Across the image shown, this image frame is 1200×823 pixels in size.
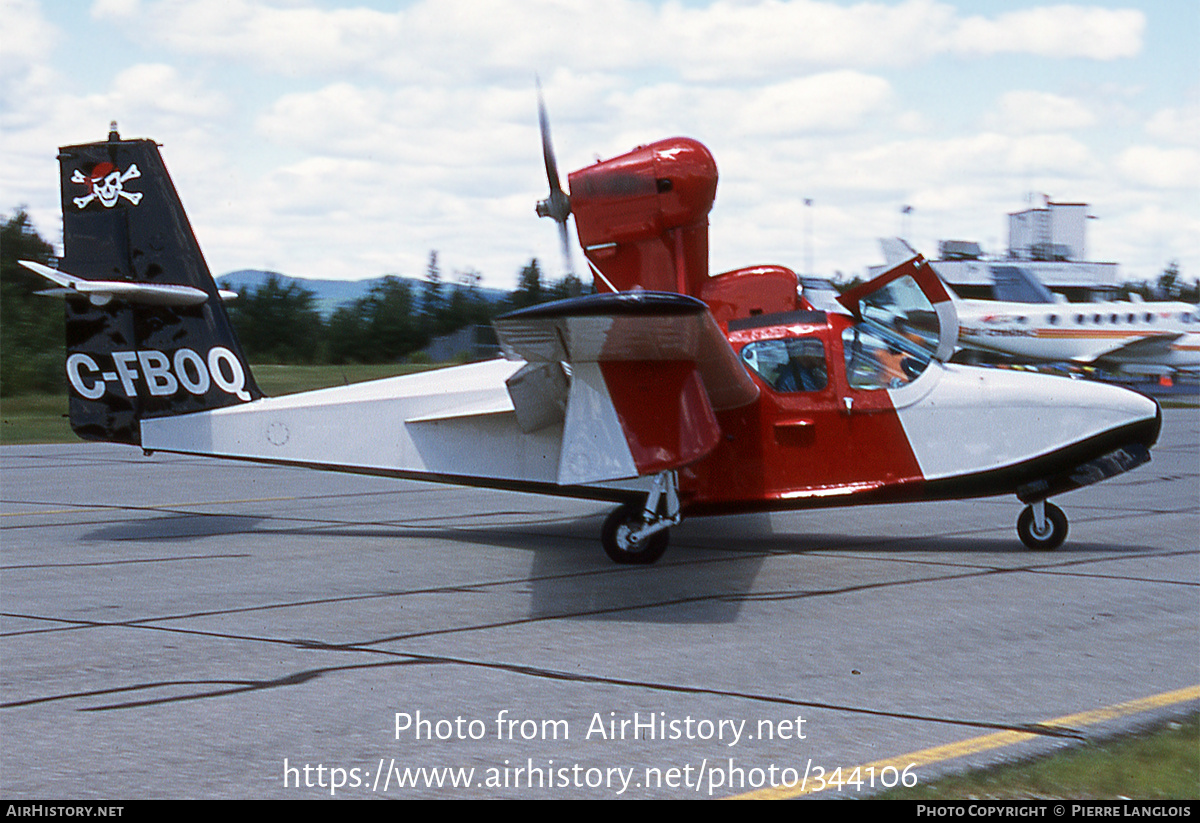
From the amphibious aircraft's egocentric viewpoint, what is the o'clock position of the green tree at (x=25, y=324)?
The green tree is roughly at 8 o'clock from the amphibious aircraft.

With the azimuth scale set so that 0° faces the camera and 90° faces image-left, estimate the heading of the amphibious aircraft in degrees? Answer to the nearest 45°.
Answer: approximately 270°

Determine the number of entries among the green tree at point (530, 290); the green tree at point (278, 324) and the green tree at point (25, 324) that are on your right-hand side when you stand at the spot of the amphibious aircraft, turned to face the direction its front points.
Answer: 0

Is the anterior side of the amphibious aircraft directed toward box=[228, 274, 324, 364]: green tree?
no

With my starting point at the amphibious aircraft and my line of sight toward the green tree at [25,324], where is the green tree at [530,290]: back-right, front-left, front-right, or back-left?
front-right

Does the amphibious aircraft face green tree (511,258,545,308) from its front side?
no
